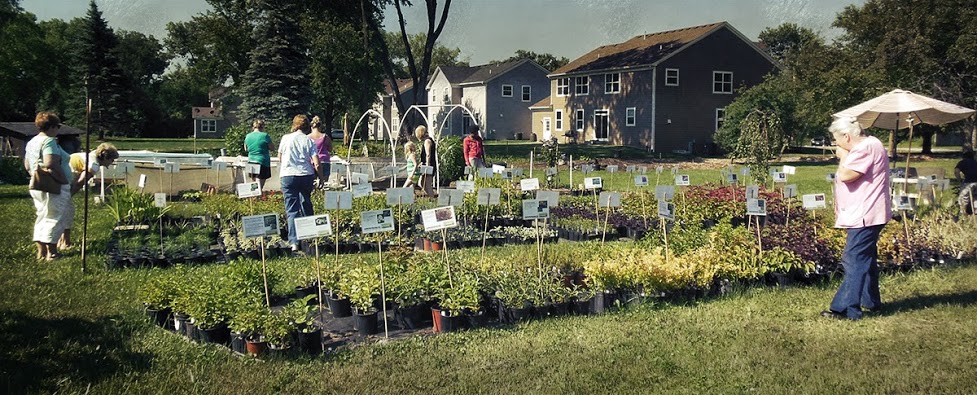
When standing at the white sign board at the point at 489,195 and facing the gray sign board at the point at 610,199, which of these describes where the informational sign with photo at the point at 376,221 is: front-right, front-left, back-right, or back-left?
back-right

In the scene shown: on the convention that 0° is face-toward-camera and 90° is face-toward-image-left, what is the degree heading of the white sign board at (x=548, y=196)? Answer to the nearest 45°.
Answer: approximately 0°

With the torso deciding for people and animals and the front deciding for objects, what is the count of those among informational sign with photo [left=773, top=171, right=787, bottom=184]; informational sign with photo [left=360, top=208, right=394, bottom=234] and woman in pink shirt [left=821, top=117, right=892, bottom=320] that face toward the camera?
2

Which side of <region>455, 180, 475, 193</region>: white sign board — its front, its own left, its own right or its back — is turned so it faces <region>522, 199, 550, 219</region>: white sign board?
front

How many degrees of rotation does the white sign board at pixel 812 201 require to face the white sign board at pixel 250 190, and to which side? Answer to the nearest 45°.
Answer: approximately 90° to its right

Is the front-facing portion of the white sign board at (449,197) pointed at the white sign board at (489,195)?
no

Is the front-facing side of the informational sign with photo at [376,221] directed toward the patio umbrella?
no

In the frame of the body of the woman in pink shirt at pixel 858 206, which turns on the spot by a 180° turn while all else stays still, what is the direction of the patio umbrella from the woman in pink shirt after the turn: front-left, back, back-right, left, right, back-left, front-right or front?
left

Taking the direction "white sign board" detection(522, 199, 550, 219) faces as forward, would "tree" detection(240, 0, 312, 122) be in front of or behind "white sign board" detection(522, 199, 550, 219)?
behind

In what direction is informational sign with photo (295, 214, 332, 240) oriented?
toward the camera

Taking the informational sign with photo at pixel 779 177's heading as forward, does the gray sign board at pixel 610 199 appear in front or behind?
in front

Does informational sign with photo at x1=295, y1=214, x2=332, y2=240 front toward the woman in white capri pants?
no

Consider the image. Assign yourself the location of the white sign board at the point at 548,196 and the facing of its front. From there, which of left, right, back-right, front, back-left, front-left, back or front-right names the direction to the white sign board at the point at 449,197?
right

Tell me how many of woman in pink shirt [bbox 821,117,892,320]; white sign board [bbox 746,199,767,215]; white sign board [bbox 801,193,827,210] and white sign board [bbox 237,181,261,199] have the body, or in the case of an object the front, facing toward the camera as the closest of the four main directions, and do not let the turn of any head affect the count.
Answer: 3

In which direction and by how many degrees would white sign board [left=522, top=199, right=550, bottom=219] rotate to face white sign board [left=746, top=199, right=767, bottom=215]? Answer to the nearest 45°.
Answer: approximately 90° to its left

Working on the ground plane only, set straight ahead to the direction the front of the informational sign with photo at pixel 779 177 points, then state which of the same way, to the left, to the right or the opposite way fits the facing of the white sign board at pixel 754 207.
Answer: the same way

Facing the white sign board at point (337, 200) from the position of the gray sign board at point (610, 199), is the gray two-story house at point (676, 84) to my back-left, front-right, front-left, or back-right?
back-right

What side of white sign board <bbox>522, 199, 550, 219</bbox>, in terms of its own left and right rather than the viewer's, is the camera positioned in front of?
front

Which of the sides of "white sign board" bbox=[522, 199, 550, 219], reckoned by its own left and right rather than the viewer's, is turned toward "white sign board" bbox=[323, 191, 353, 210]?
right
